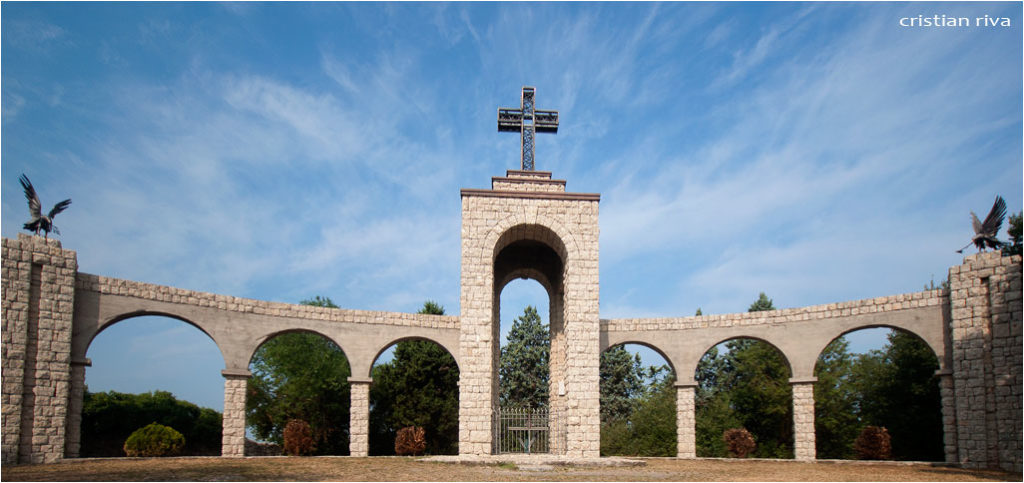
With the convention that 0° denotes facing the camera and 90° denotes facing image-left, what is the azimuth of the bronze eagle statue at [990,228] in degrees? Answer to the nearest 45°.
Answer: approximately 45°

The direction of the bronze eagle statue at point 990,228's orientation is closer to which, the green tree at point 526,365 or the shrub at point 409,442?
the shrub

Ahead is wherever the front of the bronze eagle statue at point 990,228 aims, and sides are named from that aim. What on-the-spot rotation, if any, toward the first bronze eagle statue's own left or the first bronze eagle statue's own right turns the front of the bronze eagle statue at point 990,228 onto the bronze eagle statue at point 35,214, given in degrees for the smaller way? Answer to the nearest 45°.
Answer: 0° — it already faces it

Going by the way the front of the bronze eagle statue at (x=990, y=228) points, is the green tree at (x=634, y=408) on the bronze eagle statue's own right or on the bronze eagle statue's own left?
on the bronze eagle statue's own right
